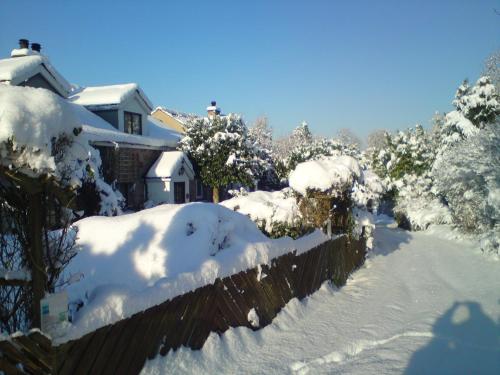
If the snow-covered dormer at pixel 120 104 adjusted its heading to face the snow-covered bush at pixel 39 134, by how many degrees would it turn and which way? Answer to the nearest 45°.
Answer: approximately 45° to its right

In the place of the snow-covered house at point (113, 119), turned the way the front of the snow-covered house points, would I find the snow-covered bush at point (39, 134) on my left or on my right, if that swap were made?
on my right

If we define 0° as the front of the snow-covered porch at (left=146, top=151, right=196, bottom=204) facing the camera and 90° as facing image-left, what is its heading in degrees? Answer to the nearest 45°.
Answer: approximately 315°

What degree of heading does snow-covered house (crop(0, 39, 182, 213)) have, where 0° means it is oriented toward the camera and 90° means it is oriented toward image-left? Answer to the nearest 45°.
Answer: approximately 315°
